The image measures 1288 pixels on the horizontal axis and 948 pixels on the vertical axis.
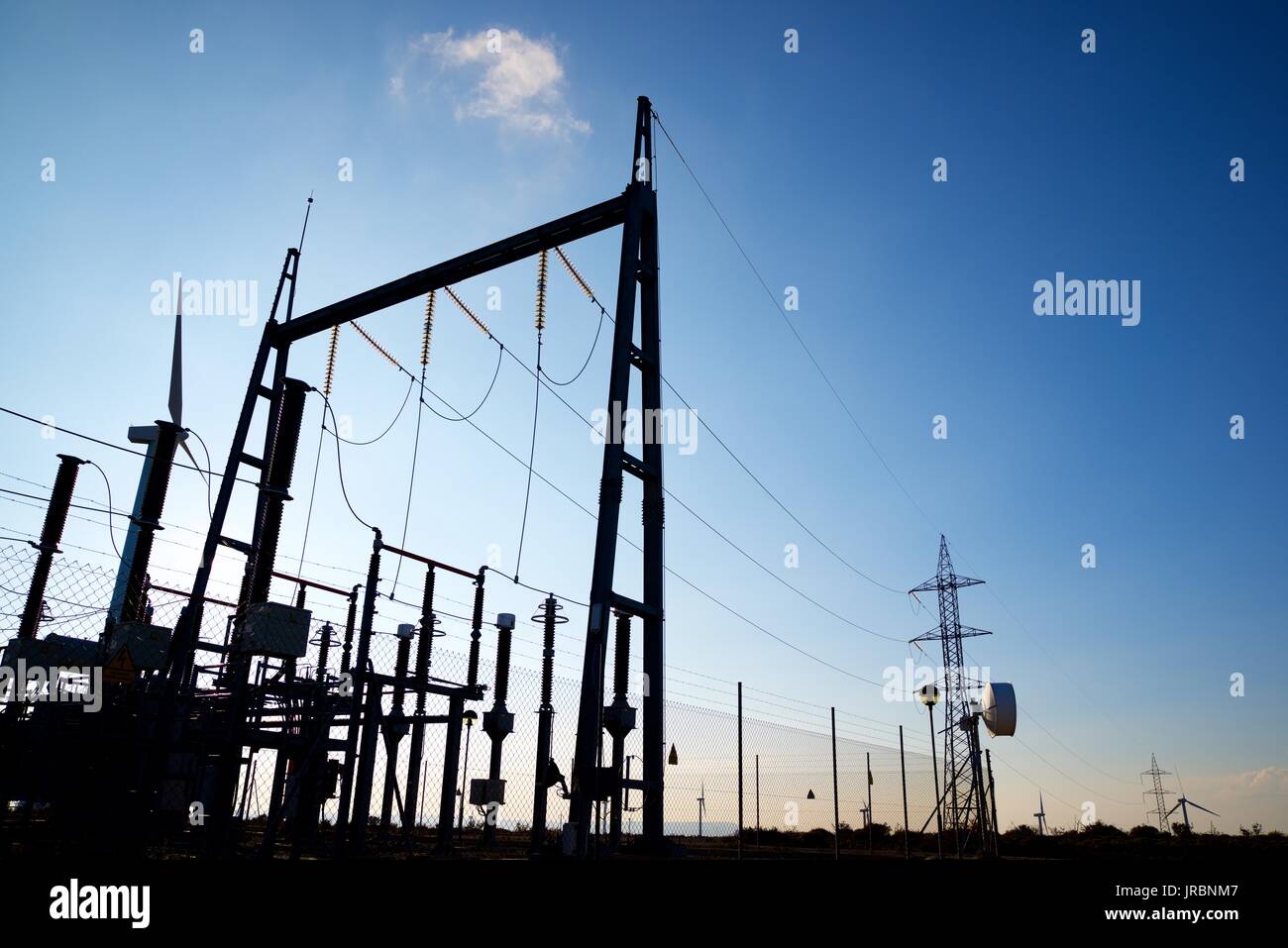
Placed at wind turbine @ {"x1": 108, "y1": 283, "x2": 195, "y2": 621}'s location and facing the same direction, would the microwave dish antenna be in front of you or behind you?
in front

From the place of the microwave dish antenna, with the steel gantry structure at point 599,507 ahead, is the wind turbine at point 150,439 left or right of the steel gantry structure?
right

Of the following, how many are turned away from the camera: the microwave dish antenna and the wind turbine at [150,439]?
0

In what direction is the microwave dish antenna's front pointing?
to the viewer's right

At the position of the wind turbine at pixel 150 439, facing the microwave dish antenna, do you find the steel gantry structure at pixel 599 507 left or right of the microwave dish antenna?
right

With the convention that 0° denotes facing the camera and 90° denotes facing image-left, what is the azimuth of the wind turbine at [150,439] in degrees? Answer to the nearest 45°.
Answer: approximately 315°

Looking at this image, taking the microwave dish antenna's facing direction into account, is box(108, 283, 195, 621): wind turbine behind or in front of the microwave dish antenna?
behind
